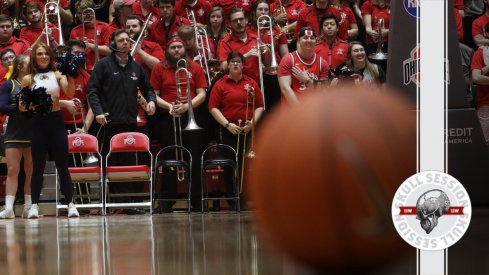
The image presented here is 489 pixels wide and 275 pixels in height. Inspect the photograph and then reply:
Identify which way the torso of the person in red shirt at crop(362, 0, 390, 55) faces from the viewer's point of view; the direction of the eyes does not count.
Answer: toward the camera

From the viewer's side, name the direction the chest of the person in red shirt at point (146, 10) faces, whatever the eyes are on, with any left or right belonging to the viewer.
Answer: facing the viewer

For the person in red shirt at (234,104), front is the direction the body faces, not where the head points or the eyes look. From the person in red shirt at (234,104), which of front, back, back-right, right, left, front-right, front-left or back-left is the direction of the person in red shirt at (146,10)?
back-right

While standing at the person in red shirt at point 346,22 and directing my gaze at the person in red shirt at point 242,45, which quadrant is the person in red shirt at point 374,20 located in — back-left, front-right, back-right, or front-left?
back-left

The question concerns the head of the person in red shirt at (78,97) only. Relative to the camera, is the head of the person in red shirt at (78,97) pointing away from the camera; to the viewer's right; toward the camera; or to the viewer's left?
toward the camera

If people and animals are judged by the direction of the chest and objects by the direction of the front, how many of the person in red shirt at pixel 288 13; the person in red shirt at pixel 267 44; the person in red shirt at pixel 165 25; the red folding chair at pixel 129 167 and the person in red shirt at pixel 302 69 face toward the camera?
5

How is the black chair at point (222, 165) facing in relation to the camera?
toward the camera

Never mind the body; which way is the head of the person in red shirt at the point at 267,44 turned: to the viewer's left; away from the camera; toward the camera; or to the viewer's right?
toward the camera

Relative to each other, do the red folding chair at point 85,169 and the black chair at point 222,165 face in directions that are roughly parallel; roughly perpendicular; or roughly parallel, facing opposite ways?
roughly parallel

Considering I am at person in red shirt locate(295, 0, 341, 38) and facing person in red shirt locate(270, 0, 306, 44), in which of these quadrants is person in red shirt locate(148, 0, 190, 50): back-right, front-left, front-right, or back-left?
front-left

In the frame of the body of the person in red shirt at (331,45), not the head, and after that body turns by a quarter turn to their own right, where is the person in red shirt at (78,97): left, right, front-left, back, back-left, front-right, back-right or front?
front
